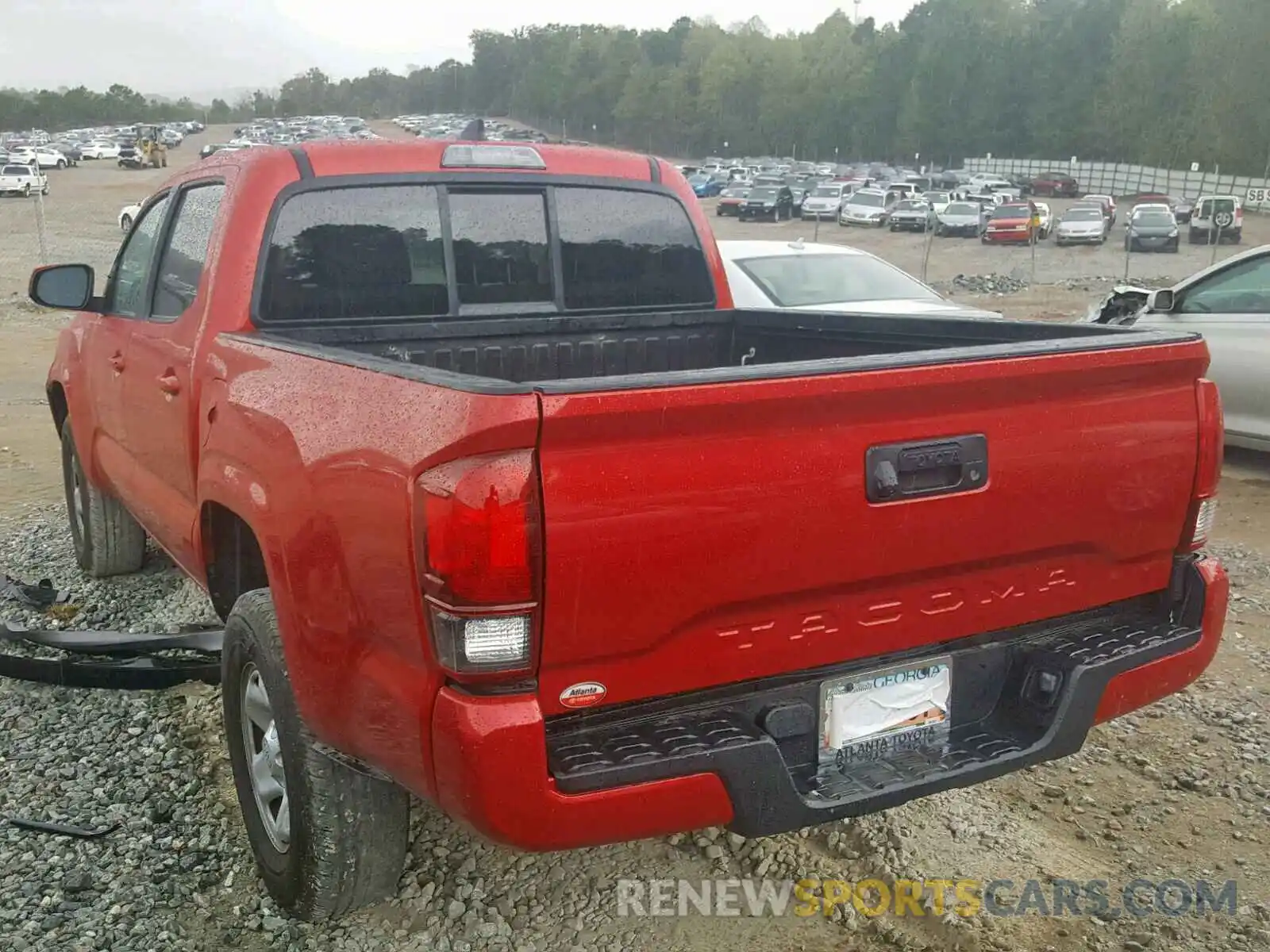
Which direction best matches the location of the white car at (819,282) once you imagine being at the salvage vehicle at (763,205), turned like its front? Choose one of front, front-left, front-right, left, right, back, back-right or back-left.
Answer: front-left

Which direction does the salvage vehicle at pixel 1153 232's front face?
toward the camera

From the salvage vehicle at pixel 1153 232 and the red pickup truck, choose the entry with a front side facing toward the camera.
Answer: the salvage vehicle

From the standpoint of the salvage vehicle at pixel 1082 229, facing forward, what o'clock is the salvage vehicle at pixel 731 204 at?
the salvage vehicle at pixel 731 204 is roughly at 4 o'clock from the salvage vehicle at pixel 1082 229.

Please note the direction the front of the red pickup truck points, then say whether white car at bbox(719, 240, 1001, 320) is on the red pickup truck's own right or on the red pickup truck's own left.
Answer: on the red pickup truck's own right

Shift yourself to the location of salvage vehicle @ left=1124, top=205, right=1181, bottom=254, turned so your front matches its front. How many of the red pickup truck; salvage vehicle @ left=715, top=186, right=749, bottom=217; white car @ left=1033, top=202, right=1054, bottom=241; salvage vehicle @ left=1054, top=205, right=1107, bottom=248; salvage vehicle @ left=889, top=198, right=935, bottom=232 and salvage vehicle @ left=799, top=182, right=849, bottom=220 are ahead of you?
1

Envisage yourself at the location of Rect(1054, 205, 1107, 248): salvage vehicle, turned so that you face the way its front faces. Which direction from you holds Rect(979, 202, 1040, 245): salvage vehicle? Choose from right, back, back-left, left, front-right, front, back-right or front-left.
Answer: front-right

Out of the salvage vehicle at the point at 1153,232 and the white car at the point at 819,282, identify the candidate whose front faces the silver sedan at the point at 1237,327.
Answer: the salvage vehicle

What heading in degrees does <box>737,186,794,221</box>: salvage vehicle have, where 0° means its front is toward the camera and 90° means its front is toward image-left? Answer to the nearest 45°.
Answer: approximately 45°

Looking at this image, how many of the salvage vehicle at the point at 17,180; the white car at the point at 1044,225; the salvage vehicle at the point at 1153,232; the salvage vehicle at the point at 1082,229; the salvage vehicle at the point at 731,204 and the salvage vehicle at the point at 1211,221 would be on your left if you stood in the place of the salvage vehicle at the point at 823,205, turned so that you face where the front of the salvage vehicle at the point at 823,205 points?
4

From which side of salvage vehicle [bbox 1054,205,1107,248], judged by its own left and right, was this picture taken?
front

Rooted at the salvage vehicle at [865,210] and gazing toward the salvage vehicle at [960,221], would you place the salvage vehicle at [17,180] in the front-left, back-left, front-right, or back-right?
back-right
